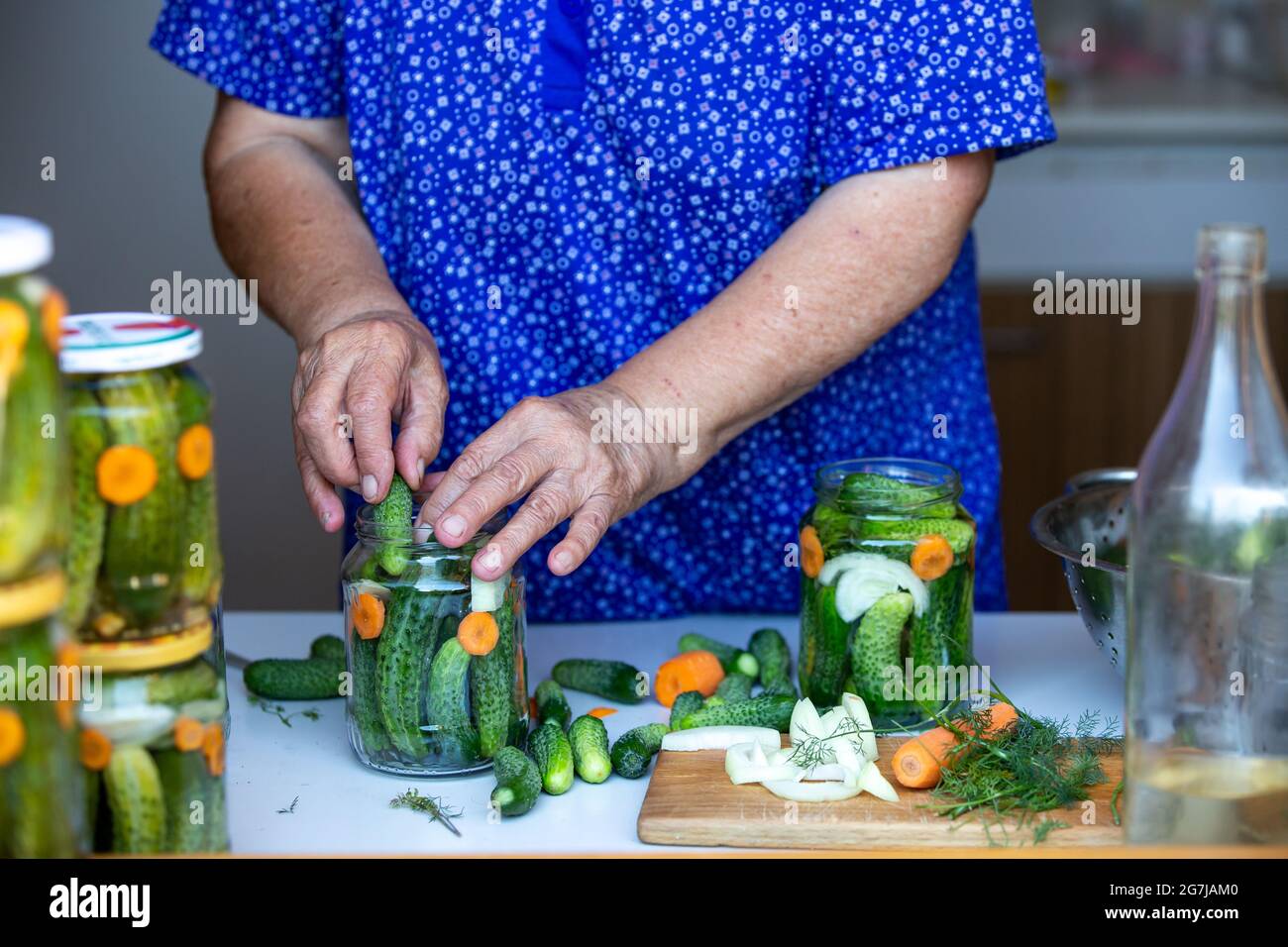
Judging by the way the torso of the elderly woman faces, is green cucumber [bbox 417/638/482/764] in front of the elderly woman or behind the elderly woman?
in front

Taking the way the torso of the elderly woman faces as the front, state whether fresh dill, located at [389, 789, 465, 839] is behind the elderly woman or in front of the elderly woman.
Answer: in front

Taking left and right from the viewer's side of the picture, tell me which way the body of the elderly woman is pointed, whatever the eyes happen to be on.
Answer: facing the viewer

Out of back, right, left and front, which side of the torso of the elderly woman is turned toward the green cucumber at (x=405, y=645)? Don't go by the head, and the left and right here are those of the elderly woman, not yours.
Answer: front

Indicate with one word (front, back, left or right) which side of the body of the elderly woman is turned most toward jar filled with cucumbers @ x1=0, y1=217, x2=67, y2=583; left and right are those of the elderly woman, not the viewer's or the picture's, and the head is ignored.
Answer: front

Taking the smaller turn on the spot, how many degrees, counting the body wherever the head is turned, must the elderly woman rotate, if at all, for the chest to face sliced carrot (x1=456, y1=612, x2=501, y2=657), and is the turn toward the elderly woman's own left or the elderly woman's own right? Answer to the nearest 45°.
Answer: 0° — they already face it

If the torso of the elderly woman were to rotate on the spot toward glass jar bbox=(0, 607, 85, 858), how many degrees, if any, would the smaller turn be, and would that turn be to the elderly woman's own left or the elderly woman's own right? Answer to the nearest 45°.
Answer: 0° — they already face it
